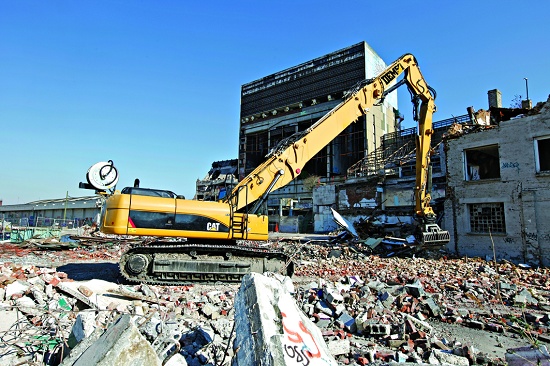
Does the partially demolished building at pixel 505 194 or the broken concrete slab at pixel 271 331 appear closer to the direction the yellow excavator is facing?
the partially demolished building

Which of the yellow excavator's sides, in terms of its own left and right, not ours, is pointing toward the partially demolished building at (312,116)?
left

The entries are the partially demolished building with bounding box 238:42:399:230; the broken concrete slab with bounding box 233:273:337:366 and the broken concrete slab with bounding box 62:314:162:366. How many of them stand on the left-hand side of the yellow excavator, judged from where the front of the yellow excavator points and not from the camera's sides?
1

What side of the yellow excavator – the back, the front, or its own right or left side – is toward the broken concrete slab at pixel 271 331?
right

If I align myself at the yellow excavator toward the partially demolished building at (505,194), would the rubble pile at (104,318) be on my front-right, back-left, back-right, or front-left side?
back-right

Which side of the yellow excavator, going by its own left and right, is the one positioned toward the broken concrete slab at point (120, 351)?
right

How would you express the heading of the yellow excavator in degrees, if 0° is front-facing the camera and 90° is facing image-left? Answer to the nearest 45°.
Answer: approximately 270°

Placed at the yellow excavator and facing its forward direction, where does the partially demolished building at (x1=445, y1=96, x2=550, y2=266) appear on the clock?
The partially demolished building is roughly at 11 o'clock from the yellow excavator.

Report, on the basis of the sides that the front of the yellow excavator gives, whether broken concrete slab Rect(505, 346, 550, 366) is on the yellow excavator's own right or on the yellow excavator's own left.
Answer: on the yellow excavator's own right

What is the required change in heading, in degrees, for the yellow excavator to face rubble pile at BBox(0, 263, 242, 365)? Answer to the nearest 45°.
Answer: approximately 90° to its right
